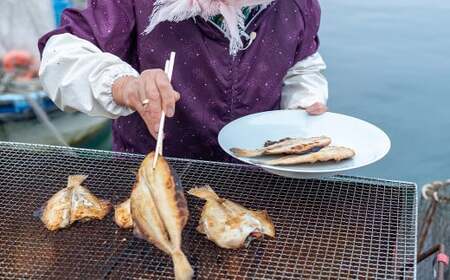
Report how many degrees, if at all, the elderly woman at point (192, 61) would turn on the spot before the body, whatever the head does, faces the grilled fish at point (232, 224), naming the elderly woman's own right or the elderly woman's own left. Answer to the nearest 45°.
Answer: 0° — they already face it

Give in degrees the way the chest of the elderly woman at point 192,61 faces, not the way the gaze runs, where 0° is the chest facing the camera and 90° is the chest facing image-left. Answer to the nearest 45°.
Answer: approximately 0°

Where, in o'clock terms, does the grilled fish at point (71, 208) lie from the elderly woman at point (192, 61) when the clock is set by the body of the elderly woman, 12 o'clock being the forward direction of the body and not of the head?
The grilled fish is roughly at 1 o'clock from the elderly woman.

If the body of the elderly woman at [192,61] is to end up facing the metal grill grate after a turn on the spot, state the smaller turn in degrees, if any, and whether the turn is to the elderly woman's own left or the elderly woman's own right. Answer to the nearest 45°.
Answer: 0° — they already face it
